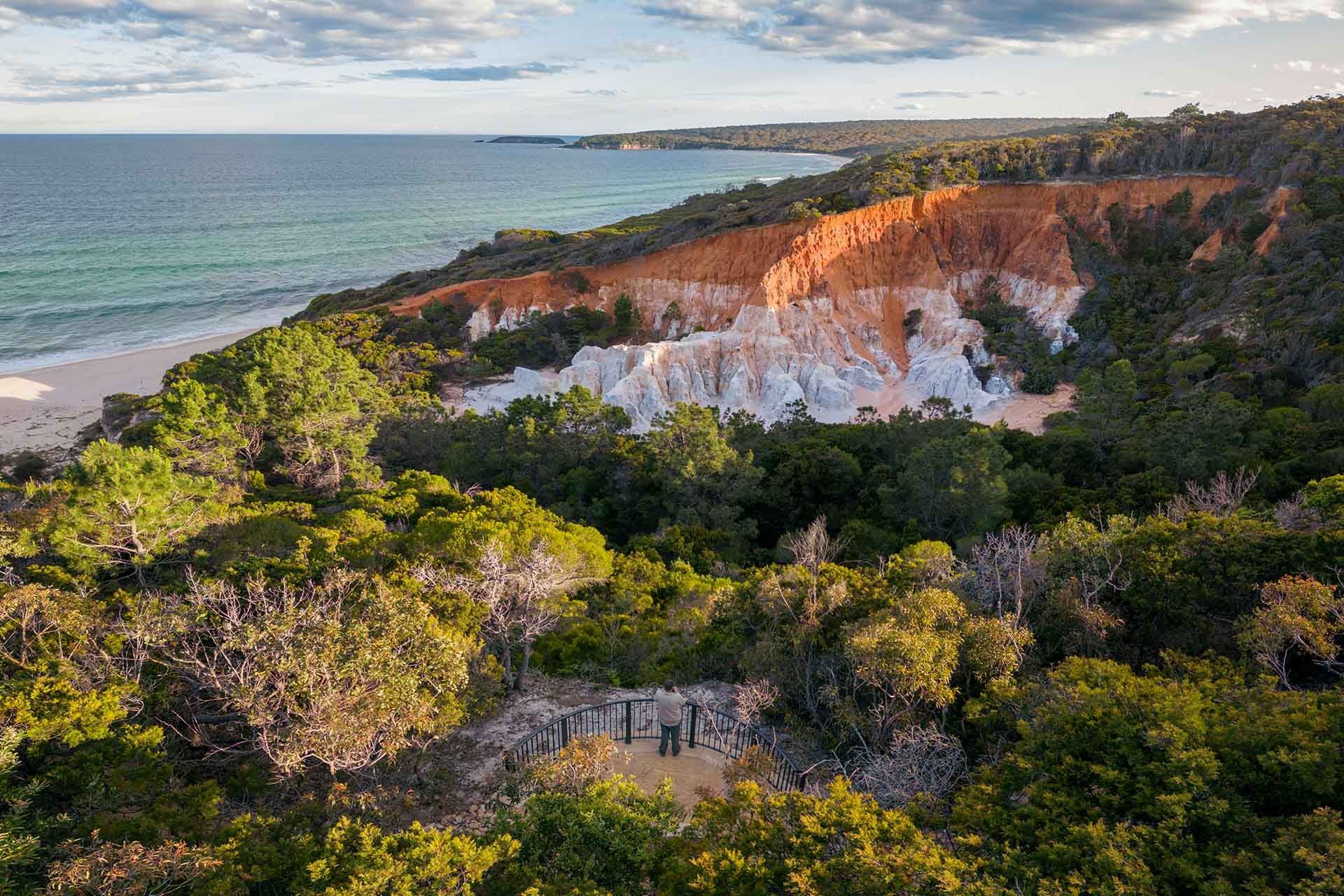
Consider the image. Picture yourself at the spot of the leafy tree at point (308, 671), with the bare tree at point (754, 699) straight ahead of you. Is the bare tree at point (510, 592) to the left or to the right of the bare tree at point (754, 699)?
left

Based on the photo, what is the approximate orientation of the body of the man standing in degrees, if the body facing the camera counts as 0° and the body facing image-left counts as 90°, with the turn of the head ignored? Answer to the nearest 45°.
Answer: approximately 180°

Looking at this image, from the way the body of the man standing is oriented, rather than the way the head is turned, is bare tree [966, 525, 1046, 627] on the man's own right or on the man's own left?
on the man's own right

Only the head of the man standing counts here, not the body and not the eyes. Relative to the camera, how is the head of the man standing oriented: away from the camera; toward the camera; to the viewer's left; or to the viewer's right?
away from the camera

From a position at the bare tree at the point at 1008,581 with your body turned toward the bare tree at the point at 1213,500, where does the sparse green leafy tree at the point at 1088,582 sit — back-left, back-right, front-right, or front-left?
front-right

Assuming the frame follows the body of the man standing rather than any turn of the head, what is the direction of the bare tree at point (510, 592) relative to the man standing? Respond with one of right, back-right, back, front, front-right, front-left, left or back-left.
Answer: front-left

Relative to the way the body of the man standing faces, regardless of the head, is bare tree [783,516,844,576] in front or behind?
in front

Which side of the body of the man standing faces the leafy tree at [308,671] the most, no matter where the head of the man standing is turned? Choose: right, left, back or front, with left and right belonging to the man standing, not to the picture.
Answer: left
